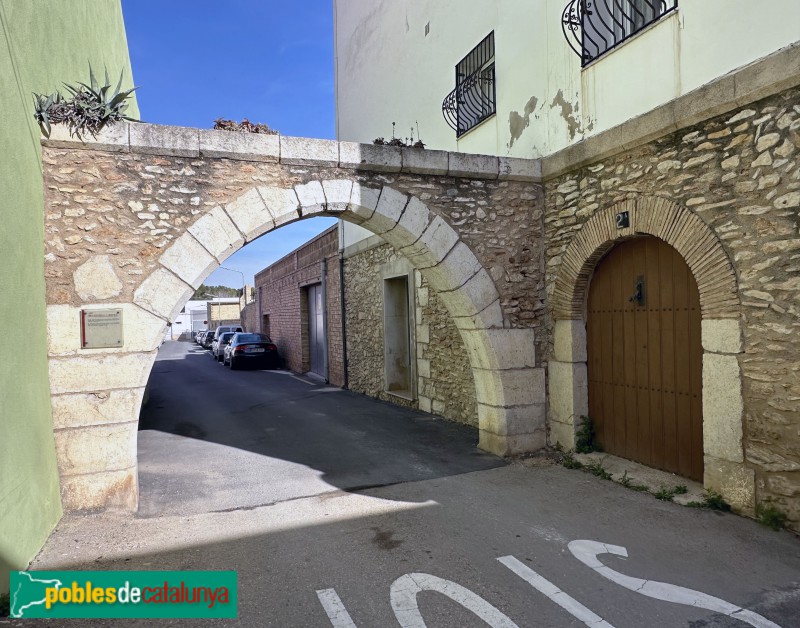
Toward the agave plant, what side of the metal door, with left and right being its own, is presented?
left

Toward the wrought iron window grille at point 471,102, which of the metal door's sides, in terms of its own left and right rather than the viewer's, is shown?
left

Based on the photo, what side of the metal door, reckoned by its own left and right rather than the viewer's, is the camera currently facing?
left

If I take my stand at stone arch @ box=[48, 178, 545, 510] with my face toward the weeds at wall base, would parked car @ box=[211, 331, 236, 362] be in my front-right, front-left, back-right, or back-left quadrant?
back-left

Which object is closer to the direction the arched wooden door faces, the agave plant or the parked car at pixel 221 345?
the agave plant

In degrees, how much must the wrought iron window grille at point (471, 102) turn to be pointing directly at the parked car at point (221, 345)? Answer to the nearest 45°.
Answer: approximately 90° to its right

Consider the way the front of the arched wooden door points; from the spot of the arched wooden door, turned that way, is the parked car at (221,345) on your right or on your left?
on your right

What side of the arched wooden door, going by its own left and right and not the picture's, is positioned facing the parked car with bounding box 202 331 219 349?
right

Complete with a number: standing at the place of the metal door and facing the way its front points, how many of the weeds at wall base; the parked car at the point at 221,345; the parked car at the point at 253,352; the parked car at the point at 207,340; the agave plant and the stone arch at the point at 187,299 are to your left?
3
